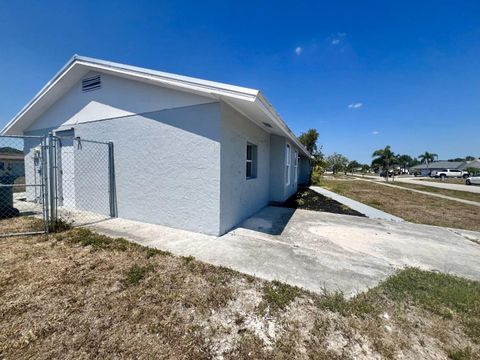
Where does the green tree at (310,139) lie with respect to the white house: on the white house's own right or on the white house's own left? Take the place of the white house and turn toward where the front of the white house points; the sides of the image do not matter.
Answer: on the white house's own left

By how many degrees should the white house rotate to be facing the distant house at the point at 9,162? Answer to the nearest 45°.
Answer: approximately 180°

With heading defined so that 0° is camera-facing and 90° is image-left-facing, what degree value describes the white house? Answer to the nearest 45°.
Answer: approximately 315°
